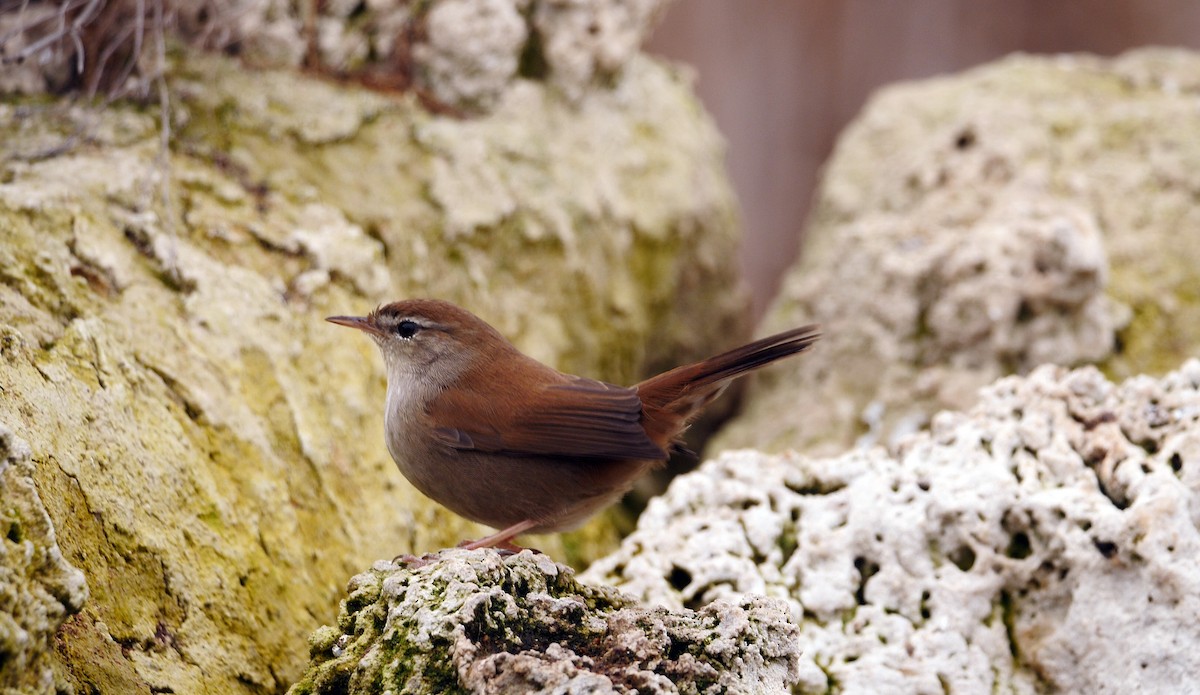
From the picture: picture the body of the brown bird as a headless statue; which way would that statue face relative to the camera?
to the viewer's left

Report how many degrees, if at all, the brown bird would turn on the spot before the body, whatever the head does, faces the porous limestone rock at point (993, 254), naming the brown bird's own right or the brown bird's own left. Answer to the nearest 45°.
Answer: approximately 135° to the brown bird's own right

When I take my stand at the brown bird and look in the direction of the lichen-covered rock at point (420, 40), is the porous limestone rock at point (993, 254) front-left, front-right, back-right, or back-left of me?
front-right

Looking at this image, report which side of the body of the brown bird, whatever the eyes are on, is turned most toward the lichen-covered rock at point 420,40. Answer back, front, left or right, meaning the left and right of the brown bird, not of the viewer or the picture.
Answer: right

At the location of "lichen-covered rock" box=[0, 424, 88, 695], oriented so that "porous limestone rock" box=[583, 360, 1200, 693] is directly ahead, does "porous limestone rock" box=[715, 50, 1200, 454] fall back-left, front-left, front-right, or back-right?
front-left

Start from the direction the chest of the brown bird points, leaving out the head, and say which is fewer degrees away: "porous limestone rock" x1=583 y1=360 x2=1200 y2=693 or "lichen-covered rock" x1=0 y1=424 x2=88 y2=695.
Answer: the lichen-covered rock

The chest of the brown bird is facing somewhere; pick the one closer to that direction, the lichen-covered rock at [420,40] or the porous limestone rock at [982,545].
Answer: the lichen-covered rock

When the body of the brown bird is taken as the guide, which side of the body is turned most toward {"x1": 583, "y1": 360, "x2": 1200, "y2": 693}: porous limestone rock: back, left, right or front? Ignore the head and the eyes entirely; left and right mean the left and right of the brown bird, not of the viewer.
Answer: back
